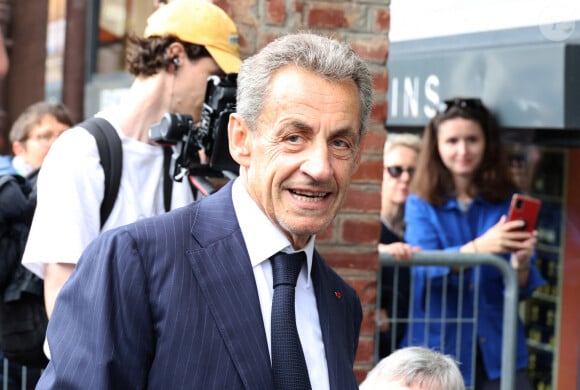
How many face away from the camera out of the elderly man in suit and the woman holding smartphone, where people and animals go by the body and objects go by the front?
0

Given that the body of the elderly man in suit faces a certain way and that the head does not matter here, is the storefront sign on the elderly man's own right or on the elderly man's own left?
on the elderly man's own left

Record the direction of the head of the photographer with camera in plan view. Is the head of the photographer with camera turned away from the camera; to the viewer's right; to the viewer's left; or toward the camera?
to the viewer's right

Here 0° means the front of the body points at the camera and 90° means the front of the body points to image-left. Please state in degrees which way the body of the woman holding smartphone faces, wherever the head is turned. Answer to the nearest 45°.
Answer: approximately 0°

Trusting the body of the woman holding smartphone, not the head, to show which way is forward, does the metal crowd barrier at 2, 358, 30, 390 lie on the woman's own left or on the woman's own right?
on the woman's own right

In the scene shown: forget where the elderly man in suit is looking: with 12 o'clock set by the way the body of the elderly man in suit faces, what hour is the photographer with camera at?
The photographer with camera is roughly at 7 o'clock from the elderly man in suit.

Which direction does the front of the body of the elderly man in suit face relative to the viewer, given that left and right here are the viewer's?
facing the viewer and to the right of the viewer
